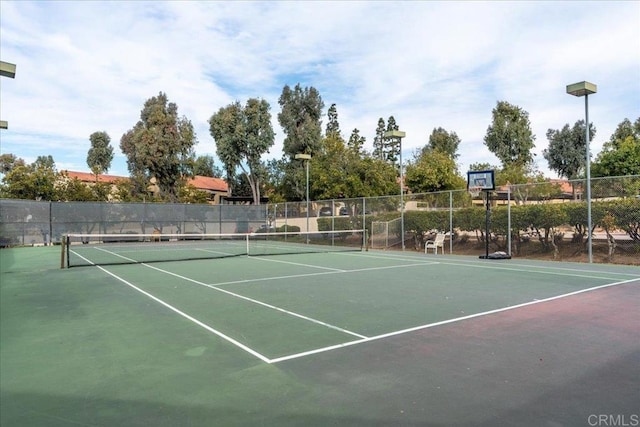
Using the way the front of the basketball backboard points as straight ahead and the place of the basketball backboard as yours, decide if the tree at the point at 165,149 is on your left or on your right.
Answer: on your right

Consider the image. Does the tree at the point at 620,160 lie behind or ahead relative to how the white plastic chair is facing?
behind

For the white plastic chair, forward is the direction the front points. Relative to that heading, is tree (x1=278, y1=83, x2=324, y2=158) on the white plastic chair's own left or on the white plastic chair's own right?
on the white plastic chair's own right

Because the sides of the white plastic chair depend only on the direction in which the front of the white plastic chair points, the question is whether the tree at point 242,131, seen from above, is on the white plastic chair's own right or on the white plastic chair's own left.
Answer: on the white plastic chair's own right

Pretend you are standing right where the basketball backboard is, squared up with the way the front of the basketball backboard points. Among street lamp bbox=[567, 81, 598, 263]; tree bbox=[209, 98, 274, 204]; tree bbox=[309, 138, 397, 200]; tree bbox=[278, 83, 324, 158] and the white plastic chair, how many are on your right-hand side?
4

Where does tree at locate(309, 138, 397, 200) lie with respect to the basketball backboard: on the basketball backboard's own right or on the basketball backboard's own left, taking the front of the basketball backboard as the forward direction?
on the basketball backboard's own right

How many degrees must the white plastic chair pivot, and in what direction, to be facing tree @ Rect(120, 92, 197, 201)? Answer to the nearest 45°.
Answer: approximately 90° to its right

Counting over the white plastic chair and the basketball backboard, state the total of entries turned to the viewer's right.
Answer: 0

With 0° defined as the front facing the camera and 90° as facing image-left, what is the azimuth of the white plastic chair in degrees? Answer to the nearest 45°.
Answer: approximately 45°
